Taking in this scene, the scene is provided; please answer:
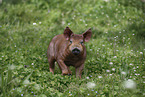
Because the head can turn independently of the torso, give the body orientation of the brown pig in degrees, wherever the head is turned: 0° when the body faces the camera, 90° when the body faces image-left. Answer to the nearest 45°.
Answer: approximately 315°
